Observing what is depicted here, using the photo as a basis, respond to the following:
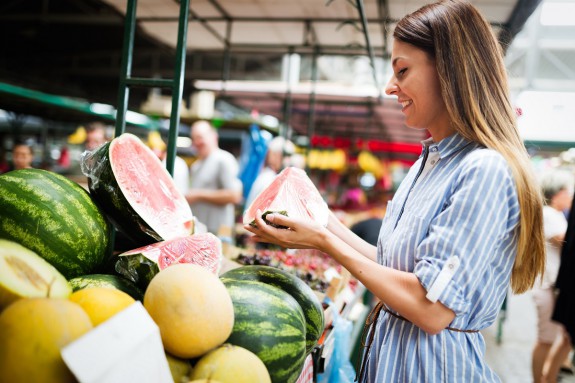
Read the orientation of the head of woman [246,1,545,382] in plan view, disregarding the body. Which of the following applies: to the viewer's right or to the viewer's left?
to the viewer's left

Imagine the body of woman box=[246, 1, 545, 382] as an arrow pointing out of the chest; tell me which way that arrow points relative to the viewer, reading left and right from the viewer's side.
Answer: facing to the left of the viewer

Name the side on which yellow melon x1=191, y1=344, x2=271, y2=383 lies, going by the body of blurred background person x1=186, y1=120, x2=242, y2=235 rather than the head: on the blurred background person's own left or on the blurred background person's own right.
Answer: on the blurred background person's own left

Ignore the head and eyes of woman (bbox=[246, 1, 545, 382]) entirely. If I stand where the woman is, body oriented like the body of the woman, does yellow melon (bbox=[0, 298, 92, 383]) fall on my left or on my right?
on my left

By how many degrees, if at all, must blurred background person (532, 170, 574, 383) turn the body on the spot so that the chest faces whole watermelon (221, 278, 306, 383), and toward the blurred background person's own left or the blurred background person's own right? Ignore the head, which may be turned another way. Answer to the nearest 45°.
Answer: approximately 90° to the blurred background person's own right

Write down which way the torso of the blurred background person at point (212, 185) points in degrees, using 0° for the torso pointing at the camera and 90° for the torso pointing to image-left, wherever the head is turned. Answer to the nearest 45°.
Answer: approximately 45°

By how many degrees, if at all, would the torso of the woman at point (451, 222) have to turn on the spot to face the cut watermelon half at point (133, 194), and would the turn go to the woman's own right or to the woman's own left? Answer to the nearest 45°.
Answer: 0° — they already face it
